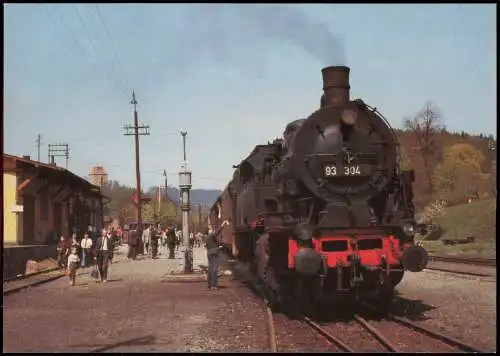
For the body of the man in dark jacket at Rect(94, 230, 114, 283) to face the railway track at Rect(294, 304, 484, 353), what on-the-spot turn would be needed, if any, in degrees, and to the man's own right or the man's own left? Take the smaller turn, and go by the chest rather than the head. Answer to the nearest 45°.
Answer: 0° — they already face it

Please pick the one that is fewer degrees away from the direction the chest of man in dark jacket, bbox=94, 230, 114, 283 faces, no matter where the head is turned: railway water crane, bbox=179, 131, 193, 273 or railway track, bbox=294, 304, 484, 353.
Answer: the railway track

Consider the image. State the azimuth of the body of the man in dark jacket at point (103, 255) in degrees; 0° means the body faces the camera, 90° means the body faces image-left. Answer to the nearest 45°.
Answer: approximately 0°

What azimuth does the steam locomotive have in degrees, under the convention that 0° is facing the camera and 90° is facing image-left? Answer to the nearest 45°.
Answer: approximately 315°

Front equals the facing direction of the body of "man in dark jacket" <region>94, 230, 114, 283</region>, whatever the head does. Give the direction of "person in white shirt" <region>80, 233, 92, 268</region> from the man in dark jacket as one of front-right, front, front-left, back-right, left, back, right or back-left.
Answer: back

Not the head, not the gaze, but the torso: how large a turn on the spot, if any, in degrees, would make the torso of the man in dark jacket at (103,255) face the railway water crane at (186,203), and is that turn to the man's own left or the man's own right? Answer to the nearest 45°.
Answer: approximately 135° to the man's own left
